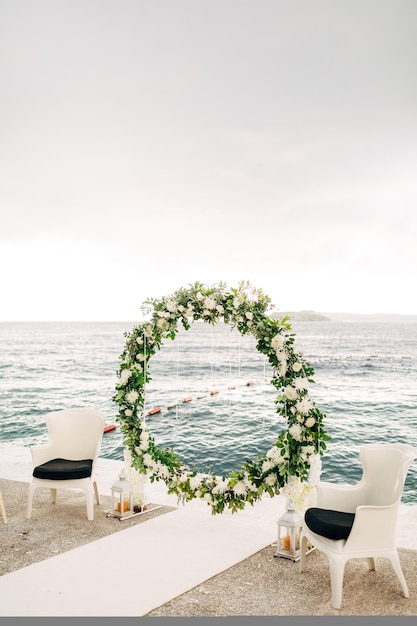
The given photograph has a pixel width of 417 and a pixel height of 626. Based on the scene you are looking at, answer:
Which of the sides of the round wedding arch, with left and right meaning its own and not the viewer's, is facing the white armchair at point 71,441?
right

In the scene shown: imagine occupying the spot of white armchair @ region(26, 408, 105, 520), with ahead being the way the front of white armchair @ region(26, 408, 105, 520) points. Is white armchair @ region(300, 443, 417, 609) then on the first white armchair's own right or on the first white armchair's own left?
on the first white armchair's own left

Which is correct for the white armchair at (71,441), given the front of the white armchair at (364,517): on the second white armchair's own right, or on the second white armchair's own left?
on the second white armchair's own right

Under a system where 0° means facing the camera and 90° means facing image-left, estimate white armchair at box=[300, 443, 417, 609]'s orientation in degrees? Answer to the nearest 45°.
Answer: approximately 45°

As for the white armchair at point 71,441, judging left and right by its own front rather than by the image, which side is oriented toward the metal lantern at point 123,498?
left

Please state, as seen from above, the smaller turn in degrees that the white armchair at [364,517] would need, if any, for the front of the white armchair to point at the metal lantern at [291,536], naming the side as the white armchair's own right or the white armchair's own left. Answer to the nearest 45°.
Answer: approximately 90° to the white armchair's own right
